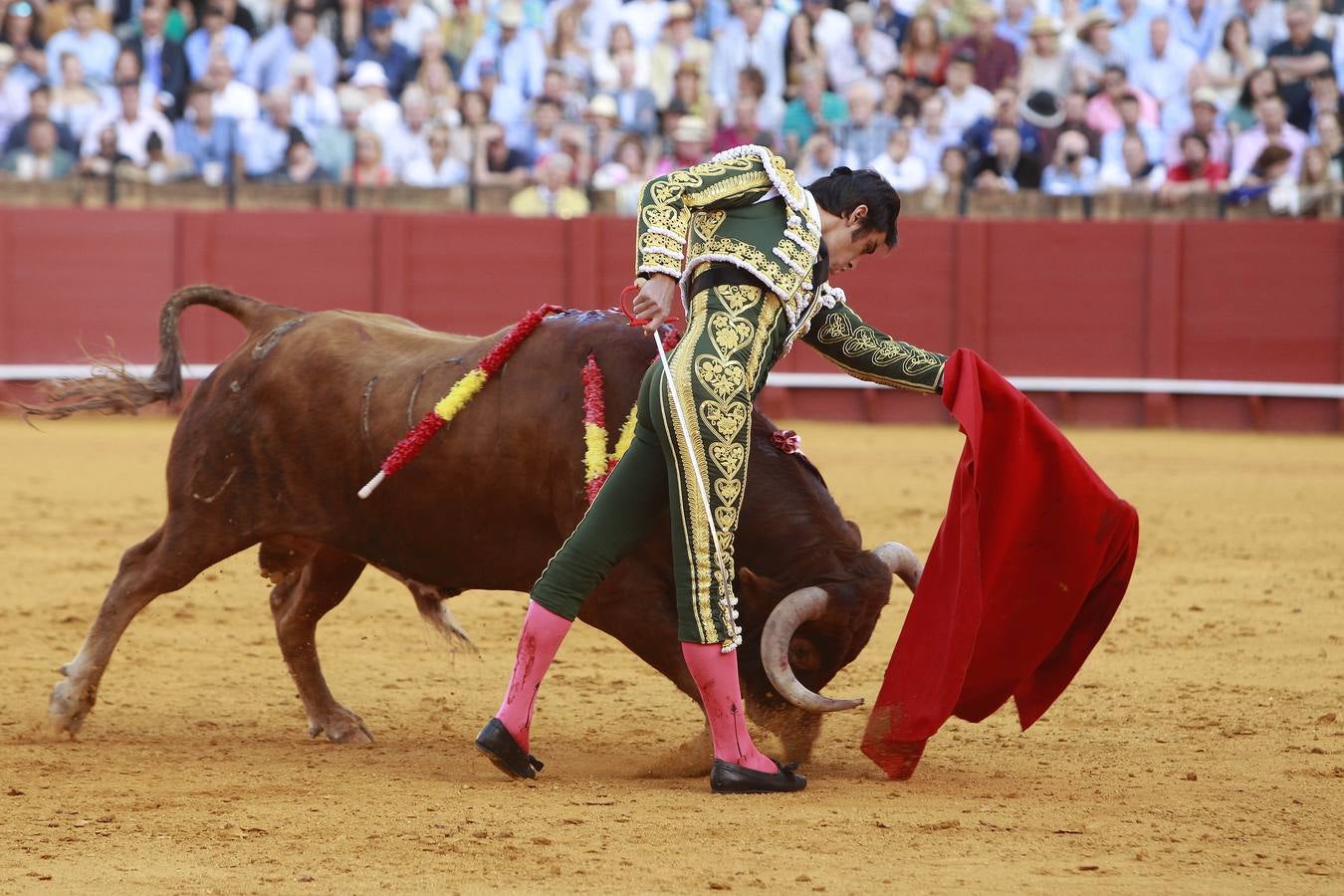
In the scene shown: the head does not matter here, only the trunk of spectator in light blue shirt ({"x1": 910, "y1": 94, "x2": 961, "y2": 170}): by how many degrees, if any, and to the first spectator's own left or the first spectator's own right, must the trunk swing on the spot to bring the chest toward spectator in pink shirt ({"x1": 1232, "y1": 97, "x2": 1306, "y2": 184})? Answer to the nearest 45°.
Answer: approximately 90° to the first spectator's own left

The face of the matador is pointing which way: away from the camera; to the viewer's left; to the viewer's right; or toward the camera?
to the viewer's right

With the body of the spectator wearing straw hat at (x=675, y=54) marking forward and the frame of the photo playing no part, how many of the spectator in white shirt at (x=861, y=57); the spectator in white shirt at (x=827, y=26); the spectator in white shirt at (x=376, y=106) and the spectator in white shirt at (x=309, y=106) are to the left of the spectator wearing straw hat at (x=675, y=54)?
2

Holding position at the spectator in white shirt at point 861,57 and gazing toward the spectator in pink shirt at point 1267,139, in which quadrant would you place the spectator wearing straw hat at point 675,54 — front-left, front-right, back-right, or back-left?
back-right

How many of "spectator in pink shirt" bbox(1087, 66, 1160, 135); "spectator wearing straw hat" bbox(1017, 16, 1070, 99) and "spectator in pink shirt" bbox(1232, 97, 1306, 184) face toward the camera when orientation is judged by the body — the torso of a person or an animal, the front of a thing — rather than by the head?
3

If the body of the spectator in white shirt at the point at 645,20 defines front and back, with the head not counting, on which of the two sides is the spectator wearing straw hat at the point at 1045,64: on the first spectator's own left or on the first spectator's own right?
on the first spectator's own left

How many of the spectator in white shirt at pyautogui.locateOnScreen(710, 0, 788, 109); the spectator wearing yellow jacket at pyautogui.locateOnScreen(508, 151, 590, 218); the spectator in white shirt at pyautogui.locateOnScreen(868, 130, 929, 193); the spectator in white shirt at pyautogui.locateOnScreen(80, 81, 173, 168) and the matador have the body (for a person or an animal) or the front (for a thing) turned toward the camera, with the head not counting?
4

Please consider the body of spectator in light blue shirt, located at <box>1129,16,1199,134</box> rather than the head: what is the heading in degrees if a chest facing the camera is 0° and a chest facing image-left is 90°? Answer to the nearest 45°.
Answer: approximately 0°

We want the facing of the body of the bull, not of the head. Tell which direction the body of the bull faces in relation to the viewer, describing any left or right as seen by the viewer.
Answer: facing to the right of the viewer

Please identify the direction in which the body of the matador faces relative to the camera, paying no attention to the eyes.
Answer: to the viewer's right

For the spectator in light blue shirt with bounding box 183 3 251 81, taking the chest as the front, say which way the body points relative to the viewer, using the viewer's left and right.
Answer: facing the viewer

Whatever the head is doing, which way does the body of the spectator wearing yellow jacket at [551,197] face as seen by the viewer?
toward the camera

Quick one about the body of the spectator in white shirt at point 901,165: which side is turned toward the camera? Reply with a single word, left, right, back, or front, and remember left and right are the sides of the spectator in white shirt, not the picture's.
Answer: front

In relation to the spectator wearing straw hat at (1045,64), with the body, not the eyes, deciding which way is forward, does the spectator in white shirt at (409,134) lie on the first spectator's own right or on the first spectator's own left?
on the first spectator's own right

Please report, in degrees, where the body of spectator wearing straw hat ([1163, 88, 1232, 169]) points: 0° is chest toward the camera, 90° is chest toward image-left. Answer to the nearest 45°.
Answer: approximately 0°

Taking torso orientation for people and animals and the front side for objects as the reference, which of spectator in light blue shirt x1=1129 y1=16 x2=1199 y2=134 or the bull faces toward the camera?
the spectator in light blue shirt

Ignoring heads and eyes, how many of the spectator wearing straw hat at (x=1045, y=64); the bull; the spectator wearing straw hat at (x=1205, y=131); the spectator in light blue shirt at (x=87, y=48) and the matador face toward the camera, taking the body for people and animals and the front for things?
3

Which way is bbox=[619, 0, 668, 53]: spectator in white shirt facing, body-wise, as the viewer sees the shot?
toward the camera
